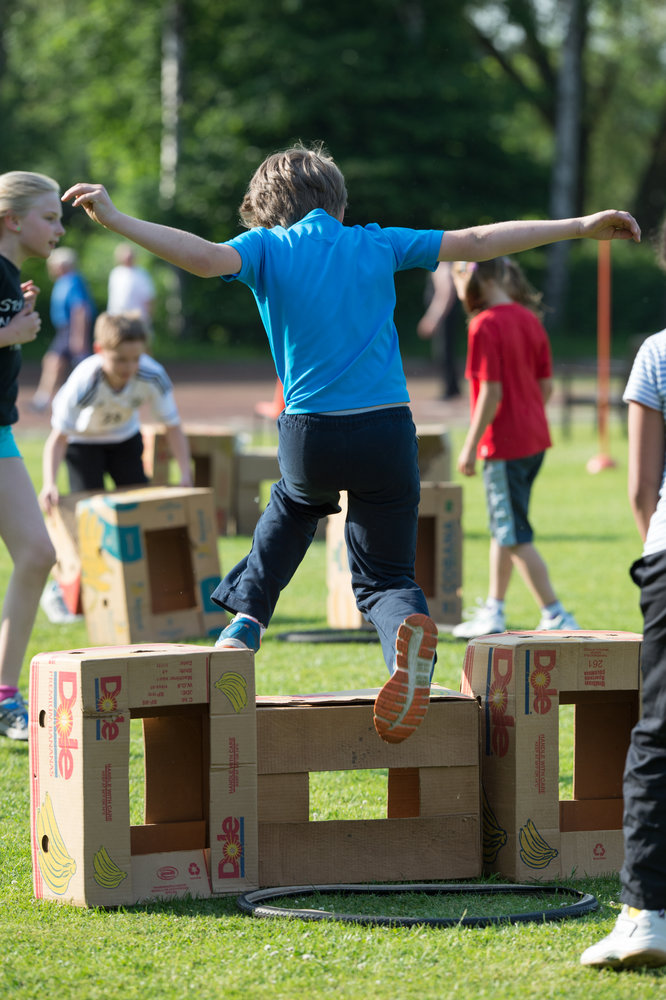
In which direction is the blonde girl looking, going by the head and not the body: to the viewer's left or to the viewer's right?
to the viewer's right

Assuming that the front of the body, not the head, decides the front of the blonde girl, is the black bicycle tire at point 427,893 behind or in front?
in front

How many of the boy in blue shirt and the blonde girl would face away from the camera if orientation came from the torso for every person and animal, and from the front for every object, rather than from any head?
1

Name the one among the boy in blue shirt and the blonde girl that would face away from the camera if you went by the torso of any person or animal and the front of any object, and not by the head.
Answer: the boy in blue shirt

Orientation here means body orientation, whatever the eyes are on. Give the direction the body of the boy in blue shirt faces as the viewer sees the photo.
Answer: away from the camera

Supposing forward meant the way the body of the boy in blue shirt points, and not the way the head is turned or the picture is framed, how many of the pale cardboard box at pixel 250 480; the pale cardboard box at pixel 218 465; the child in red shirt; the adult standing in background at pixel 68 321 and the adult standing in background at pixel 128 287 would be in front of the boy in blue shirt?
5

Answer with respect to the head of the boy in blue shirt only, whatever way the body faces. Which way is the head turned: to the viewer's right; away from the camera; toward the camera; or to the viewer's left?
away from the camera

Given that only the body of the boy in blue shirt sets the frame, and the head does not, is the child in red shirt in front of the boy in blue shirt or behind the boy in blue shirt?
in front

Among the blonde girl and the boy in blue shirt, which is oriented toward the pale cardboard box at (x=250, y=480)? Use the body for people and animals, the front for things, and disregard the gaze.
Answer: the boy in blue shirt
